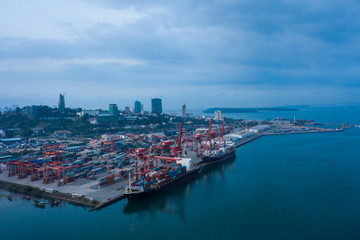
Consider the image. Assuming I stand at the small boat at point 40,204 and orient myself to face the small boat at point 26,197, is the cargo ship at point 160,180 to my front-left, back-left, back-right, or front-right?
back-right

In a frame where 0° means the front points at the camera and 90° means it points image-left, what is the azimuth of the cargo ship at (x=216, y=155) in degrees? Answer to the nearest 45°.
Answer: approximately 45°

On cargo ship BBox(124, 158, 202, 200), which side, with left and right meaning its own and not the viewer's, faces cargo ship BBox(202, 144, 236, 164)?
back

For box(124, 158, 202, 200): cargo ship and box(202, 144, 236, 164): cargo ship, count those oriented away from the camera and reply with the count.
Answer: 0

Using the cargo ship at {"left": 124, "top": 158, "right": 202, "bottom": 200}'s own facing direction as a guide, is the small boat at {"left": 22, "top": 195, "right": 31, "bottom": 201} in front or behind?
in front

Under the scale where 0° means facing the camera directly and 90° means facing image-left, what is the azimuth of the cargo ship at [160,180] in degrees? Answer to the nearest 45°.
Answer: approximately 45°

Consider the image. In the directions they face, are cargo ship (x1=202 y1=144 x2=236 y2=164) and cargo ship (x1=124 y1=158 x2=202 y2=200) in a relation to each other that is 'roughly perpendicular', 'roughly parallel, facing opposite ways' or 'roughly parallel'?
roughly parallel

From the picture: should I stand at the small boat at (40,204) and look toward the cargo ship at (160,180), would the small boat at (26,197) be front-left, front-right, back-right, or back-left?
back-left
